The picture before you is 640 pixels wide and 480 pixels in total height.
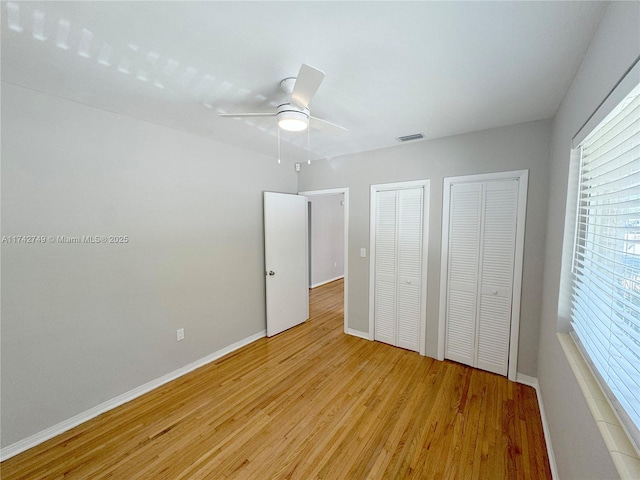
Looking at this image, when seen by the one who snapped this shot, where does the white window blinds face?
facing to the left of the viewer

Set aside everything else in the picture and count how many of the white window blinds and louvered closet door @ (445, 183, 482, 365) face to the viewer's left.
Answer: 1

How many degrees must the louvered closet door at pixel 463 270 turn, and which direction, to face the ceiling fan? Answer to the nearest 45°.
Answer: approximately 45° to its right

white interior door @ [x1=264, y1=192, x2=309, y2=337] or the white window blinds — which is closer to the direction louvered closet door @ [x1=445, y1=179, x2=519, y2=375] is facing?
the white window blinds

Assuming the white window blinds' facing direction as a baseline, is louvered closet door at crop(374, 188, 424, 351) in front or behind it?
in front

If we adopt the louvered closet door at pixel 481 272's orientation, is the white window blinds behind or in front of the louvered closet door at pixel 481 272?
in front

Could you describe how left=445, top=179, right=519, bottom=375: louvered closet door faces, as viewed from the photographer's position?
facing the viewer

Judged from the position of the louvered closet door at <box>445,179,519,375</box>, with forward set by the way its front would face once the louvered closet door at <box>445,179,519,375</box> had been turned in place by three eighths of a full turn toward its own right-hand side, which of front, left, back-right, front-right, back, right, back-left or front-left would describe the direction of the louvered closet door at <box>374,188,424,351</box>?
front-left

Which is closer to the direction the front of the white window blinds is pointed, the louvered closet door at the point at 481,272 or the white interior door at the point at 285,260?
the white interior door

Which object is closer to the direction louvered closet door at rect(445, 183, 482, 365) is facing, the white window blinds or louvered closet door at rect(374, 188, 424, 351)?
the white window blinds

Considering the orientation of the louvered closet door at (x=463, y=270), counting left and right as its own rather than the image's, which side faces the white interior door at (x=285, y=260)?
right

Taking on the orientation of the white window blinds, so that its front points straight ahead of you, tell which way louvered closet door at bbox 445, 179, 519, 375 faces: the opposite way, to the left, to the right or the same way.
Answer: to the left

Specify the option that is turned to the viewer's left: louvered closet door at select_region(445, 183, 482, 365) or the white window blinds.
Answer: the white window blinds

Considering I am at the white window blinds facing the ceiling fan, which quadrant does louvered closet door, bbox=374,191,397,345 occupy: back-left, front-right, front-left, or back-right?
front-right

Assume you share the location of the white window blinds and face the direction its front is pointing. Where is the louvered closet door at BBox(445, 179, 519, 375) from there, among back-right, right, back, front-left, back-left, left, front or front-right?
front-right

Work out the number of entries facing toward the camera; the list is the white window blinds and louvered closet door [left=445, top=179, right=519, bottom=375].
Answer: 1
